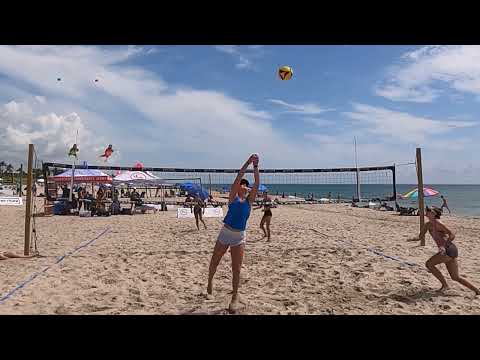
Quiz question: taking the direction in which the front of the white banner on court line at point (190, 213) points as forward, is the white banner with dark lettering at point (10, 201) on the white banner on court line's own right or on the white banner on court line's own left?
on the white banner on court line's own right

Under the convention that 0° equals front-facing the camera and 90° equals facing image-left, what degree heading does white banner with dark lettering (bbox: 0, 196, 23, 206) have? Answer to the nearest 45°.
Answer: approximately 0°

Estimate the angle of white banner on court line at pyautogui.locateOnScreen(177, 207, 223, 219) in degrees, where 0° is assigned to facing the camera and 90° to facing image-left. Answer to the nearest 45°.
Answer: approximately 0°

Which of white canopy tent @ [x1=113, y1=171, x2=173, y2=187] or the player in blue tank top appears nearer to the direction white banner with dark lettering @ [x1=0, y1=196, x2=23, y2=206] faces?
the player in blue tank top

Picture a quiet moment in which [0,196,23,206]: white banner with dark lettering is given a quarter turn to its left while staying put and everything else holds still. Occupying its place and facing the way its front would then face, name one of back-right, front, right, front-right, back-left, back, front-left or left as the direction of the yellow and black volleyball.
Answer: right

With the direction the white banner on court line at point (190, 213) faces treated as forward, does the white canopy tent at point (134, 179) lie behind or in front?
behind

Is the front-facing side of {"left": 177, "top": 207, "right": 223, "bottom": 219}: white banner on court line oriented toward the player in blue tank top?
yes

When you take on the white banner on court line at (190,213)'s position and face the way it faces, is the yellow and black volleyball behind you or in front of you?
in front

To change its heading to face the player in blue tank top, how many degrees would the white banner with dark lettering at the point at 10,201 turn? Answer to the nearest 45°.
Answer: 0° — it already faces them

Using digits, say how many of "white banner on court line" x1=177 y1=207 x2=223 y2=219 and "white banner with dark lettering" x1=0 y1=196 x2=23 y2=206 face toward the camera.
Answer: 2
